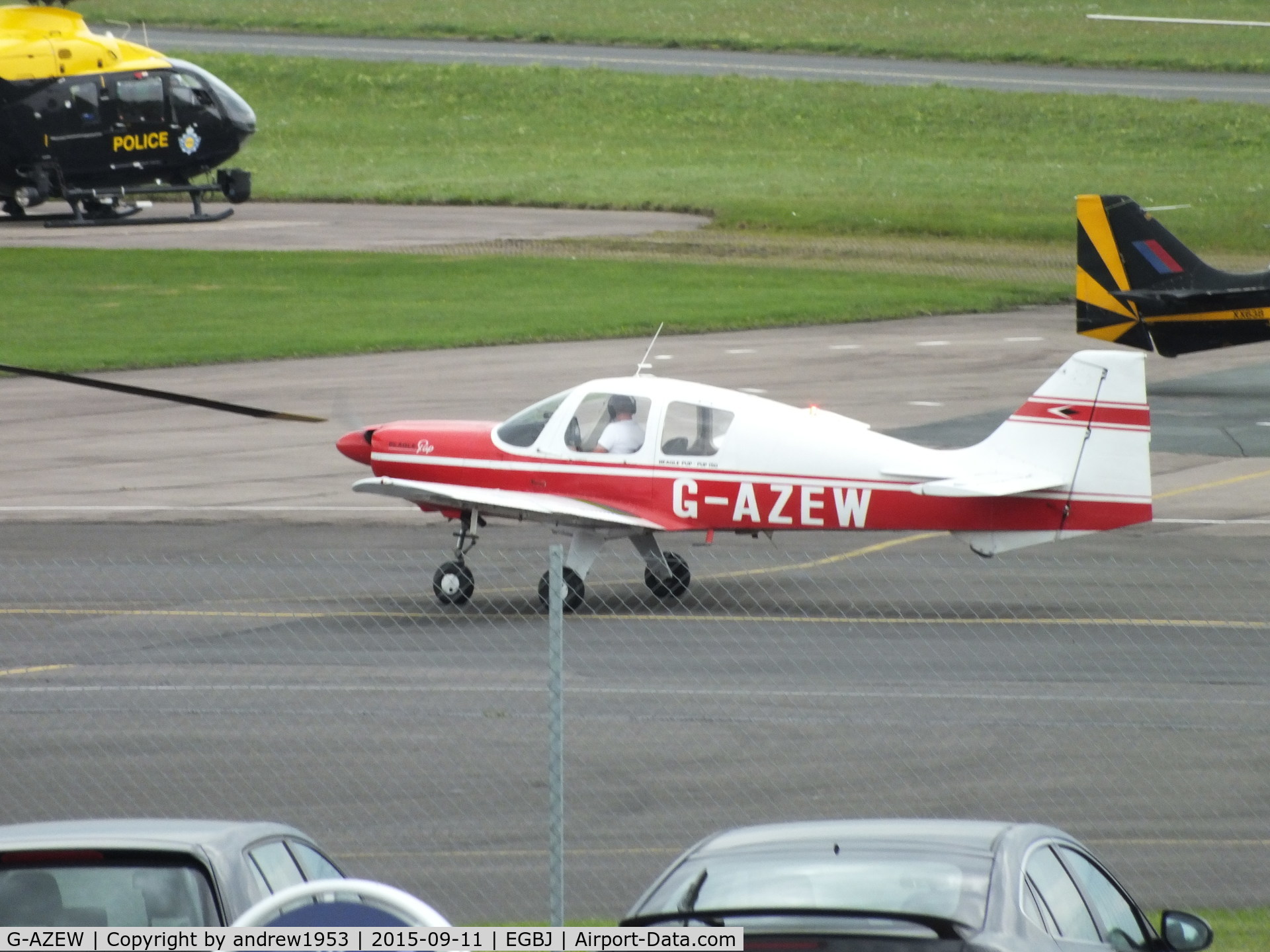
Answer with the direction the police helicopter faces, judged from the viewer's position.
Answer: facing to the right of the viewer

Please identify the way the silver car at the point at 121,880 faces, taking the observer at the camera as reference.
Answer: facing away from the viewer and to the right of the viewer

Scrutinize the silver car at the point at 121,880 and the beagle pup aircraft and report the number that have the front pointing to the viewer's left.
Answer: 1

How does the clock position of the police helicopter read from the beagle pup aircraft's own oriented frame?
The police helicopter is roughly at 2 o'clock from the beagle pup aircraft.

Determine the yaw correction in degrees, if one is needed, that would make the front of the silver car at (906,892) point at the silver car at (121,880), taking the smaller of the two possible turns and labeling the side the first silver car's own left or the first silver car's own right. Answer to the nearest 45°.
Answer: approximately 135° to the first silver car's own left

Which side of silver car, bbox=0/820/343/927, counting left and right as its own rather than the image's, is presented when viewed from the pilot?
front

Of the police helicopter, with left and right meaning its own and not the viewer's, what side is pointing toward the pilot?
right

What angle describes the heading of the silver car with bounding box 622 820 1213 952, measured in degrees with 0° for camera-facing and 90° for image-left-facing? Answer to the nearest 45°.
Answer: approximately 225°

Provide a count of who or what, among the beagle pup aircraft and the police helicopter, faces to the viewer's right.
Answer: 1

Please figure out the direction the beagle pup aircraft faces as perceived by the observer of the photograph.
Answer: facing to the left of the viewer

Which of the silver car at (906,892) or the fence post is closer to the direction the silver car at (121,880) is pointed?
the fence post

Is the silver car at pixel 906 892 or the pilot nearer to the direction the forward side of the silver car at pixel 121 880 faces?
the pilot

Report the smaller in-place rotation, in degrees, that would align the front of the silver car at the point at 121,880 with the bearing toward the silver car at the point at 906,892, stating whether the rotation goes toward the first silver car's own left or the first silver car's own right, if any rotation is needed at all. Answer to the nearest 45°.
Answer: approximately 45° to the first silver car's own right

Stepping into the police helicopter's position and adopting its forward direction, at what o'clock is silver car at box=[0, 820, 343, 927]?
The silver car is roughly at 3 o'clock from the police helicopter.
